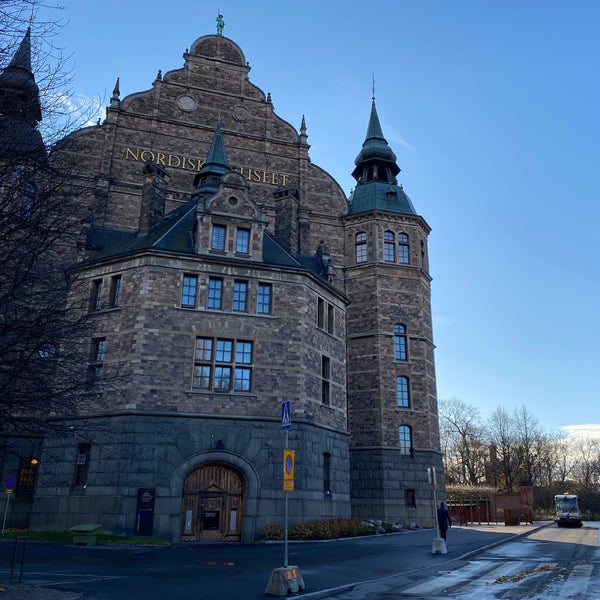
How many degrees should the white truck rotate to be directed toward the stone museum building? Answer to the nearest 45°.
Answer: approximately 45° to its right

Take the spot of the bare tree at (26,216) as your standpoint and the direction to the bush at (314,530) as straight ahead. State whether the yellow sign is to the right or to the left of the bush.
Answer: right

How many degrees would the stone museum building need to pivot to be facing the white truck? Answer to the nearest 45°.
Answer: approximately 135° to its left

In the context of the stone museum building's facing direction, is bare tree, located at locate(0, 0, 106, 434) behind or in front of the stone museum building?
in front

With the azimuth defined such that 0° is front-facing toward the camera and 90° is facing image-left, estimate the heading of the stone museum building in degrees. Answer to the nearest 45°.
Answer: approximately 0°

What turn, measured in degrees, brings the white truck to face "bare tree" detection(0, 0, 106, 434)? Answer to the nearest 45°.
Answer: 0° — it already faces it

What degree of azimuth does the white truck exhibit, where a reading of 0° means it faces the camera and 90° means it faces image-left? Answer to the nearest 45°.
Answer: approximately 0°

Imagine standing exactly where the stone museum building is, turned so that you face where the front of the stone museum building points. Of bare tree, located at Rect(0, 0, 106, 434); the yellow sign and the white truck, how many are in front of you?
2

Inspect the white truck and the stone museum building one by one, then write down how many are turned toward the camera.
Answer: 2

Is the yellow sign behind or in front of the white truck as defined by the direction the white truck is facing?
in front
